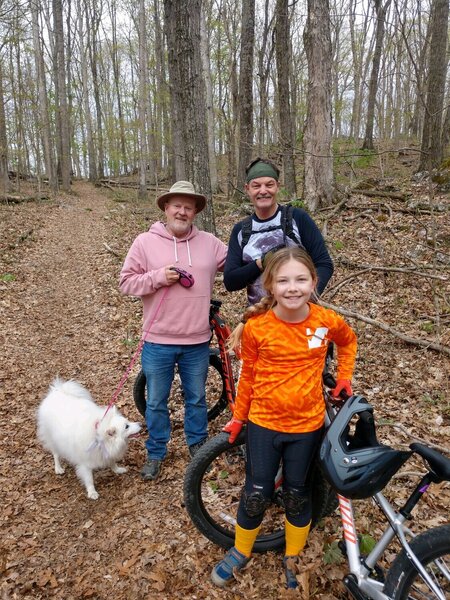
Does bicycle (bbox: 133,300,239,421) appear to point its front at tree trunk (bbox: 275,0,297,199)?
no

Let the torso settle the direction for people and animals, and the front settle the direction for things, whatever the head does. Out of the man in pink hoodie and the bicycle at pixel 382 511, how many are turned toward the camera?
1

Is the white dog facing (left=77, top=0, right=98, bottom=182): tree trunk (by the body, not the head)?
no

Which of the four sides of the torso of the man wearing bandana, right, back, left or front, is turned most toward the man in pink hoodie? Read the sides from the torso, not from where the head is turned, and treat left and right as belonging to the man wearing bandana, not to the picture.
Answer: right

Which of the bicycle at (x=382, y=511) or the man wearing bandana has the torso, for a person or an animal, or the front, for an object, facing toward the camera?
the man wearing bandana

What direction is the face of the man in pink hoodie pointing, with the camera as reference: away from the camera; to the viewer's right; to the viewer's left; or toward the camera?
toward the camera

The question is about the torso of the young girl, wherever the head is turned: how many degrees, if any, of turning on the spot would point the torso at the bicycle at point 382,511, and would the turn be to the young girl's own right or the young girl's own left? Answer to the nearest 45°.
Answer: approximately 45° to the young girl's own left

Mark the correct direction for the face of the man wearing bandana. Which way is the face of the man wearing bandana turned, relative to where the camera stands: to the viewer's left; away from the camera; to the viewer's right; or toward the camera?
toward the camera

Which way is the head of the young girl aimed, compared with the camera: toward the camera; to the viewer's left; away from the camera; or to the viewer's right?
toward the camera

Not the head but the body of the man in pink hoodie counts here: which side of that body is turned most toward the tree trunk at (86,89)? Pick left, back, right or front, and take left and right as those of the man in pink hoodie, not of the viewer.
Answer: back

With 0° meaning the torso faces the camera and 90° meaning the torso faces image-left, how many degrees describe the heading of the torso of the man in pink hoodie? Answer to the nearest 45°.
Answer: approximately 0°

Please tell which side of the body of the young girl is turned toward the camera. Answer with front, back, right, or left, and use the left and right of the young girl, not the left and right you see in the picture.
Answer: front

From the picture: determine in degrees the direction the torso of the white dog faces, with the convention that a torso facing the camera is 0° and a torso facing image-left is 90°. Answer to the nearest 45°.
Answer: approximately 315°

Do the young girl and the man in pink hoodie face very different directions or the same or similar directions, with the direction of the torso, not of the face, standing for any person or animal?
same or similar directions

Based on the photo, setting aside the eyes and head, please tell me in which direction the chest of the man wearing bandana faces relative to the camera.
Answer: toward the camera

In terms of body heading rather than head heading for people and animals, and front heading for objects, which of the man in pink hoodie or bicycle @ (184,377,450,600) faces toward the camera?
the man in pink hoodie
